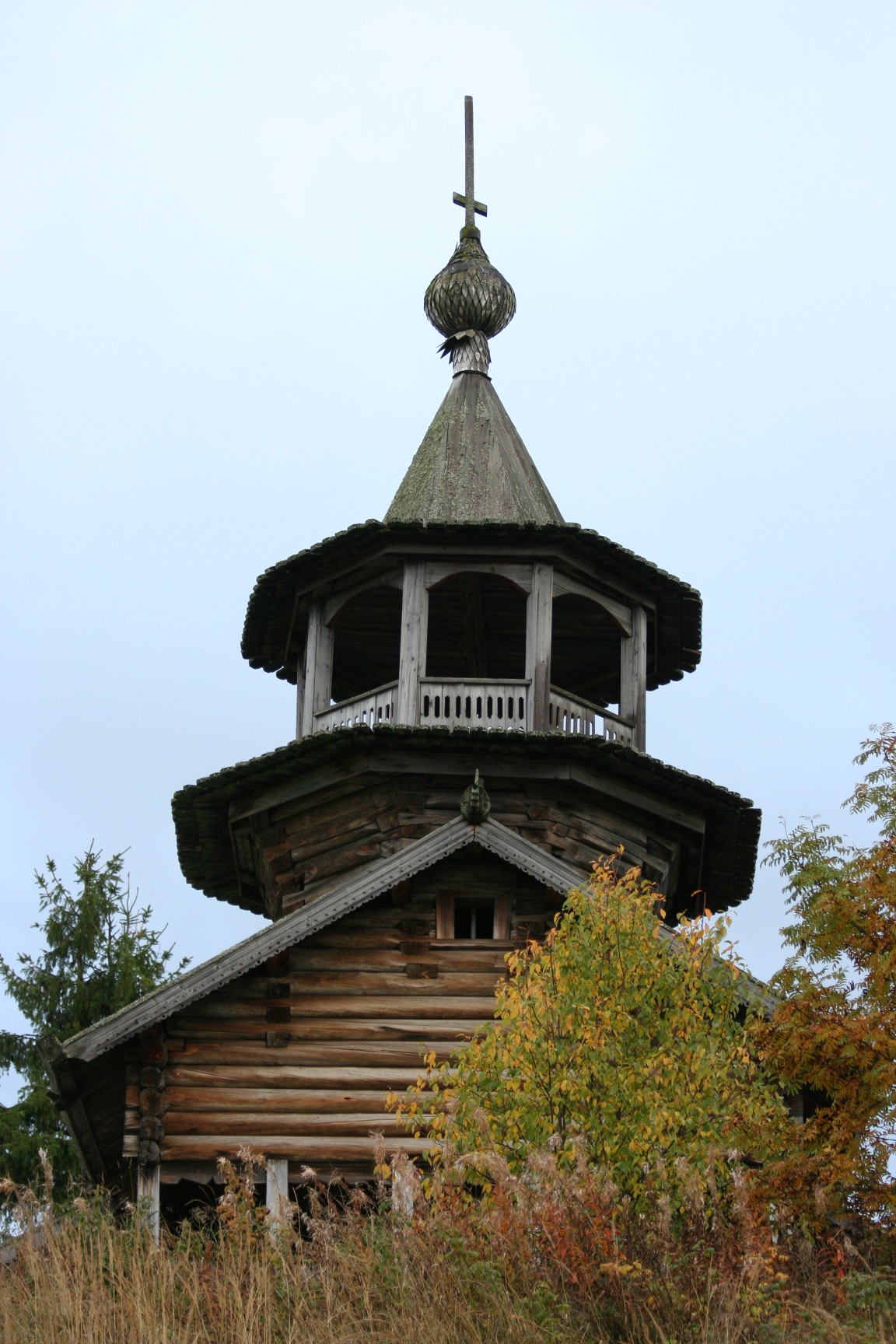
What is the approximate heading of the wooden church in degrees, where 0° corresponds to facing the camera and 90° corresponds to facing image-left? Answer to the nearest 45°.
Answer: approximately 0°

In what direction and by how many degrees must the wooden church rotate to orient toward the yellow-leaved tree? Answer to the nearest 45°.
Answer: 0° — it already faces it
